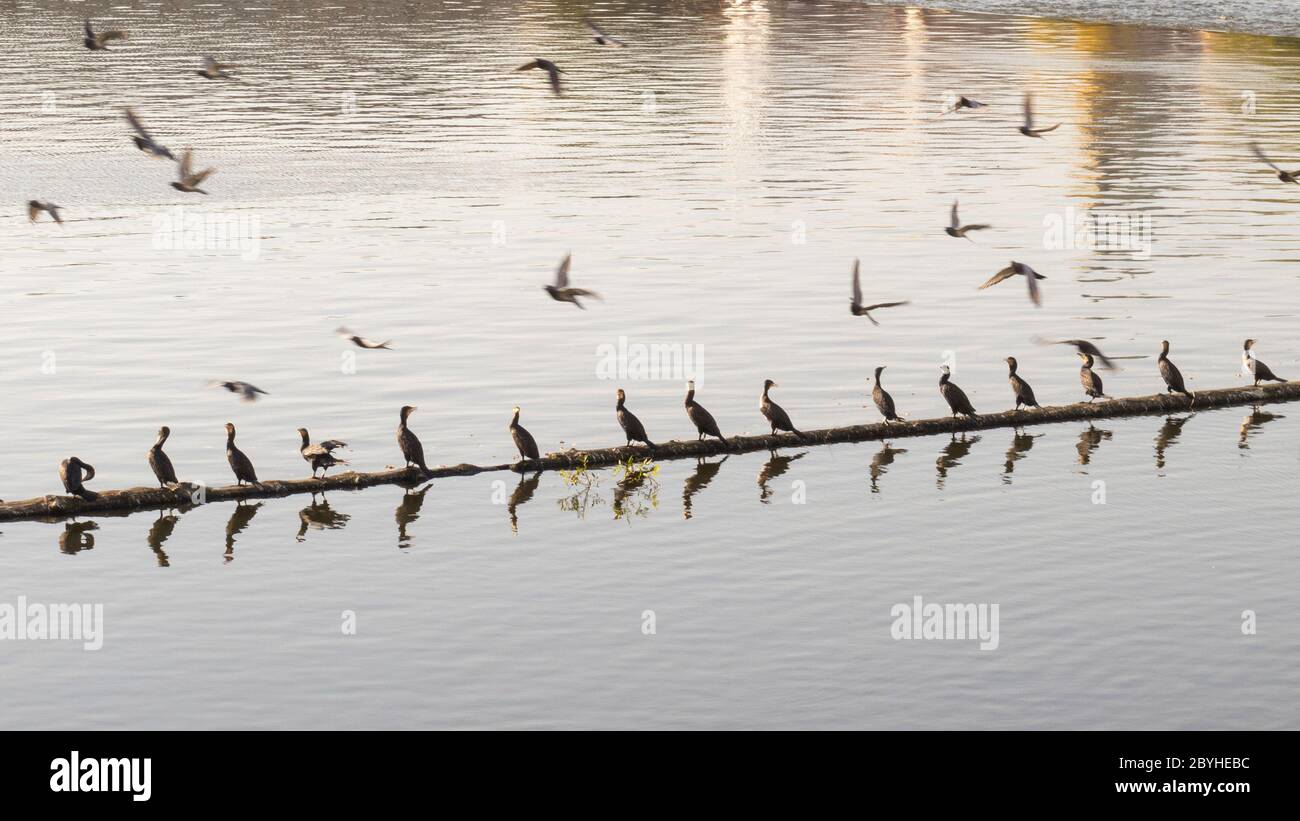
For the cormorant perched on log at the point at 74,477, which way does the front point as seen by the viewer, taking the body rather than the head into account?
to the viewer's left

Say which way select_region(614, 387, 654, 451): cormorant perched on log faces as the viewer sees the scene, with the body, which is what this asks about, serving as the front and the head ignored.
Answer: to the viewer's left

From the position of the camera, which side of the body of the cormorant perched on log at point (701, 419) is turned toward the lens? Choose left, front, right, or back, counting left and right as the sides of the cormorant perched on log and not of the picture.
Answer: left

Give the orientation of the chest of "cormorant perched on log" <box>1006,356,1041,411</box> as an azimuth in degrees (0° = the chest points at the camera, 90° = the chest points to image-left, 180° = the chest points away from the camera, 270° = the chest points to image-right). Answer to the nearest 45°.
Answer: approximately 90°

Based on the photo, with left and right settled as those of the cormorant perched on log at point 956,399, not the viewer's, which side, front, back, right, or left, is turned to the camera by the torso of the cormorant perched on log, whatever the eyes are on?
left

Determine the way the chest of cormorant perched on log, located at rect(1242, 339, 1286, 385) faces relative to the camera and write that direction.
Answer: to the viewer's left

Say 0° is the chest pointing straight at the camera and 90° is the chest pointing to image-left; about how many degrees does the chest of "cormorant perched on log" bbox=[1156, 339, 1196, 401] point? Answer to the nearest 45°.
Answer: approximately 90°

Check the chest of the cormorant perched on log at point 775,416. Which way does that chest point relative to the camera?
to the viewer's left

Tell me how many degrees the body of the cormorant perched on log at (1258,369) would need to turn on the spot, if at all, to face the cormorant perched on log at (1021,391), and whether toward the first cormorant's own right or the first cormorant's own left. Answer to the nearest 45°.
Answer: approximately 45° to the first cormorant's own left

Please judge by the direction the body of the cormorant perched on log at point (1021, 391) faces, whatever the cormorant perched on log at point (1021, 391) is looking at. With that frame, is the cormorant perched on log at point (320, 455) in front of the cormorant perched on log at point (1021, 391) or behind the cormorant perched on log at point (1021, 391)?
in front

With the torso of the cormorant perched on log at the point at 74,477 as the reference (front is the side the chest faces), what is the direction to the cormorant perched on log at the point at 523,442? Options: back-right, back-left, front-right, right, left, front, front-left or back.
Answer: back

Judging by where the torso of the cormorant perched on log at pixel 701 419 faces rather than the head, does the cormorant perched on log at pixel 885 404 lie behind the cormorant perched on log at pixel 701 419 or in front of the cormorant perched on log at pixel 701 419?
behind

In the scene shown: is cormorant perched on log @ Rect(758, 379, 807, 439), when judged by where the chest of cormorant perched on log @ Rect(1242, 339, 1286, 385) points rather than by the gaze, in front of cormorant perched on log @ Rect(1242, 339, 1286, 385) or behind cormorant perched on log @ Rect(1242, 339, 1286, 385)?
in front

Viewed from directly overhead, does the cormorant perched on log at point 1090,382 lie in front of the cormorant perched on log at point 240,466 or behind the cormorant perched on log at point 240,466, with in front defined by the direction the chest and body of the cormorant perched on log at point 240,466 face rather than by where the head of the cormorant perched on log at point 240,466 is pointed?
behind

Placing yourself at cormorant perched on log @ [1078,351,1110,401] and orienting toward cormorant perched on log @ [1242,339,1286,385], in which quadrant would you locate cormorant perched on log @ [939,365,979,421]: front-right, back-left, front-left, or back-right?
back-right
